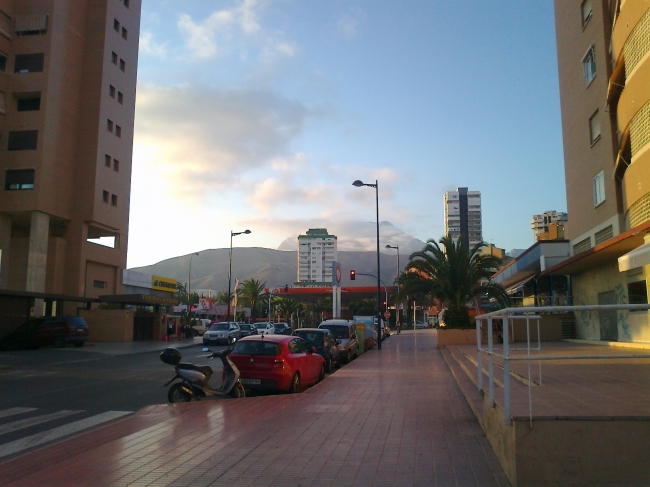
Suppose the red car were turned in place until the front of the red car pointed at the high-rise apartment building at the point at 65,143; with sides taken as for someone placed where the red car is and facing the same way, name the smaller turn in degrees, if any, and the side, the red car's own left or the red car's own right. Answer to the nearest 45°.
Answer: approximately 90° to the red car's own left

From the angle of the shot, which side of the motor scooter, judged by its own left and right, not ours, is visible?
right

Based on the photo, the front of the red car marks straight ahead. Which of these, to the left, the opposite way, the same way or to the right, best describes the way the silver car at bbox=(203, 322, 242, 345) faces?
the opposite way

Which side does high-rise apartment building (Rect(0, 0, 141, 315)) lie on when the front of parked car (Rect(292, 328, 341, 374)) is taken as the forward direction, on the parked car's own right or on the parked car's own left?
on the parked car's own left

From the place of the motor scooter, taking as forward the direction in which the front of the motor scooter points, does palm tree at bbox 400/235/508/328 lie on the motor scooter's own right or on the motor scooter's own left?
on the motor scooter's own left

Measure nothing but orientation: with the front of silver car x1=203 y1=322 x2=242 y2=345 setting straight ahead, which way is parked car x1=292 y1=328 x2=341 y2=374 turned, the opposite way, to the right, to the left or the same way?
the opposite way

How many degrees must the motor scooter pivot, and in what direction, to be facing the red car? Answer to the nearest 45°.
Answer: approximately 45° to its left

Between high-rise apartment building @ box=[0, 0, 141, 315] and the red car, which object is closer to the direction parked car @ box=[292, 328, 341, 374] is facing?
the high-rise apartment building

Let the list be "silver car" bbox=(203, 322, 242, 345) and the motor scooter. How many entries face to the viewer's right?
1

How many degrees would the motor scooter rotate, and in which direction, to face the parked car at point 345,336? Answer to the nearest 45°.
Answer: approximately 45° to its left

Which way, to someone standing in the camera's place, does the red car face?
facing away from the viewer and to the right of the viewer

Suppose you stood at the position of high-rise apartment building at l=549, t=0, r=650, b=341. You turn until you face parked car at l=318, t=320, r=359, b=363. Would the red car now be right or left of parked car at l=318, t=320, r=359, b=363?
left

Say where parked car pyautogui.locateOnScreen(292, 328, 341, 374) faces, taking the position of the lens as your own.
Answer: facing away from the viewer and to the right of the viewer
